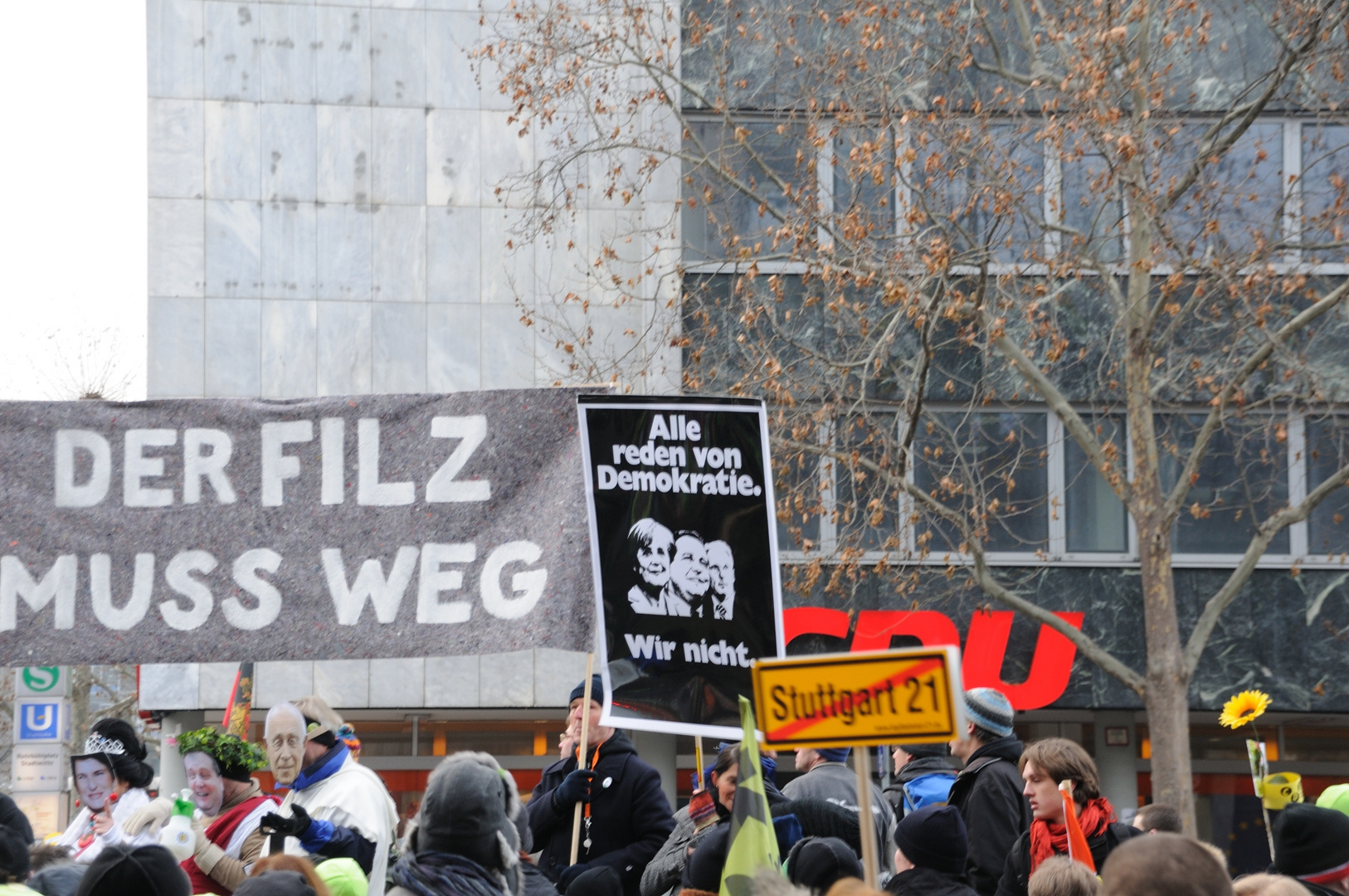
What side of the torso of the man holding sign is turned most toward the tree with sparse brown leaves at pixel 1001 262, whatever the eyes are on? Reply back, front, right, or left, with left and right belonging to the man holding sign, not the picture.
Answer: back

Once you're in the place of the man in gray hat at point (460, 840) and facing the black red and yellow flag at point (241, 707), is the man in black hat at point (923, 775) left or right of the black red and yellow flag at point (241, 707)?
right

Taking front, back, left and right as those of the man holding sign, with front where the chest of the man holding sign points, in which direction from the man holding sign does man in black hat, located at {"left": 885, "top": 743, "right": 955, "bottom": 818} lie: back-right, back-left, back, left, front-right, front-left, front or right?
back-left

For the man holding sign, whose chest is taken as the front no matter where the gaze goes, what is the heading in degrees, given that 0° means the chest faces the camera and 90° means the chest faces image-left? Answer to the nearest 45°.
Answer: approximately 45°

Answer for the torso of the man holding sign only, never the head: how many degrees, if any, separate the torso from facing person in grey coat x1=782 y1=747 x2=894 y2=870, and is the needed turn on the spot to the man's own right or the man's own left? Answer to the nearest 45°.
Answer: approximately 90° to the man's own left

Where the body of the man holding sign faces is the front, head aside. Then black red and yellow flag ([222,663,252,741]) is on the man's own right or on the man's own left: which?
on the man's own right
